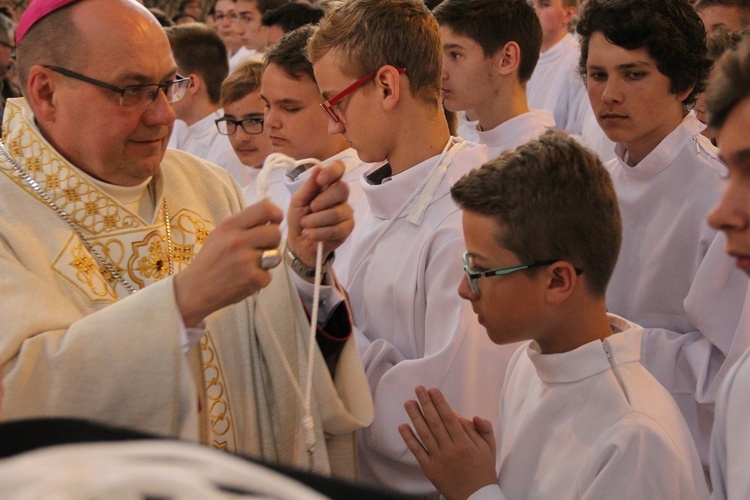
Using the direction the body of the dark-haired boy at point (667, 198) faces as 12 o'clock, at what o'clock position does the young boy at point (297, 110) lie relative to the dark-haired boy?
The young boy is roughly at 2 o'clock from the dark-haired boy.

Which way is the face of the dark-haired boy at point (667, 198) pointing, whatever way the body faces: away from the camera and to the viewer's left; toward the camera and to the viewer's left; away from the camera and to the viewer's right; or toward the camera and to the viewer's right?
toward the camera and to the viewer's left

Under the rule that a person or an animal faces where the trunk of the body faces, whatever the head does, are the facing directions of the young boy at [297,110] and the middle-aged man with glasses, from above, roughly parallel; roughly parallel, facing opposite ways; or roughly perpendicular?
roughly perpendicular

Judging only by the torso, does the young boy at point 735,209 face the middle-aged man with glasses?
yes

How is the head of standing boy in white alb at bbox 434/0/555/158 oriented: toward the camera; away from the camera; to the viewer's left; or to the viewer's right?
to the viewer's left

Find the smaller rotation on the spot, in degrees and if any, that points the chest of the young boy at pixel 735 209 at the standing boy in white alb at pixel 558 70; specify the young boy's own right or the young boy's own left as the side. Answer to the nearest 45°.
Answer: approximately 90° to the young boy's own right

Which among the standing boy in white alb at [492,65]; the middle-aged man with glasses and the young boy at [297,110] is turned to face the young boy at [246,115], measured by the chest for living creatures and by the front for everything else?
the standing boy in white alb

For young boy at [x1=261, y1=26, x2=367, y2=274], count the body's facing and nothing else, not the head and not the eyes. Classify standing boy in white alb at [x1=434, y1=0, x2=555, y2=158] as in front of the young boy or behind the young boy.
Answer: behind

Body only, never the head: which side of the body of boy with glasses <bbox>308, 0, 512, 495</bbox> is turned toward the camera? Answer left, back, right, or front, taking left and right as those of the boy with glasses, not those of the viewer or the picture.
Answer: left

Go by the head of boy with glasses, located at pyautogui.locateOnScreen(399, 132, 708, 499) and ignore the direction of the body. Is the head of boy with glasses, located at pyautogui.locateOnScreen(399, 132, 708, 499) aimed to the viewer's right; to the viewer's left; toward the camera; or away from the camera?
to the viewer's left

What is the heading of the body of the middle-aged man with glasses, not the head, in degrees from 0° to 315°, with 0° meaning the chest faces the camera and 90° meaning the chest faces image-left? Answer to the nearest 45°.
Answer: approximately 315°

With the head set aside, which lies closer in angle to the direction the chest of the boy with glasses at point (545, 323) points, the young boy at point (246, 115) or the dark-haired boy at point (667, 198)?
the young boy

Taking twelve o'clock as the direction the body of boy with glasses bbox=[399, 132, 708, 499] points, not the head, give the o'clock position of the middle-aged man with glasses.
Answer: The middle-aged man with glasses is roughly at 12 o'clock from the boy with glasses.

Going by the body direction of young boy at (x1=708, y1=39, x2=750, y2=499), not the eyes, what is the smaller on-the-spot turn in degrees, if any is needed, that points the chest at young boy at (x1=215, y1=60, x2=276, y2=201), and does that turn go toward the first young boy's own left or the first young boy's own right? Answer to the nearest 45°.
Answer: approximately 45° to the first young boy's own right

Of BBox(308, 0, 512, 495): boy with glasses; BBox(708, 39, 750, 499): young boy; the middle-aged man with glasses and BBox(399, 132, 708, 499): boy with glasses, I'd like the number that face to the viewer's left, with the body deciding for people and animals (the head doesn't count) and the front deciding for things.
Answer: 3

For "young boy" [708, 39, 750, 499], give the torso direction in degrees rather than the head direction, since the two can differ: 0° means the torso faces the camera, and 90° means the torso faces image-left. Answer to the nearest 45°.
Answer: approximately 90°

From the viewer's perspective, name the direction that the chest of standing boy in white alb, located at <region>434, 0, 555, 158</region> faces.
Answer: to the viewer's left
